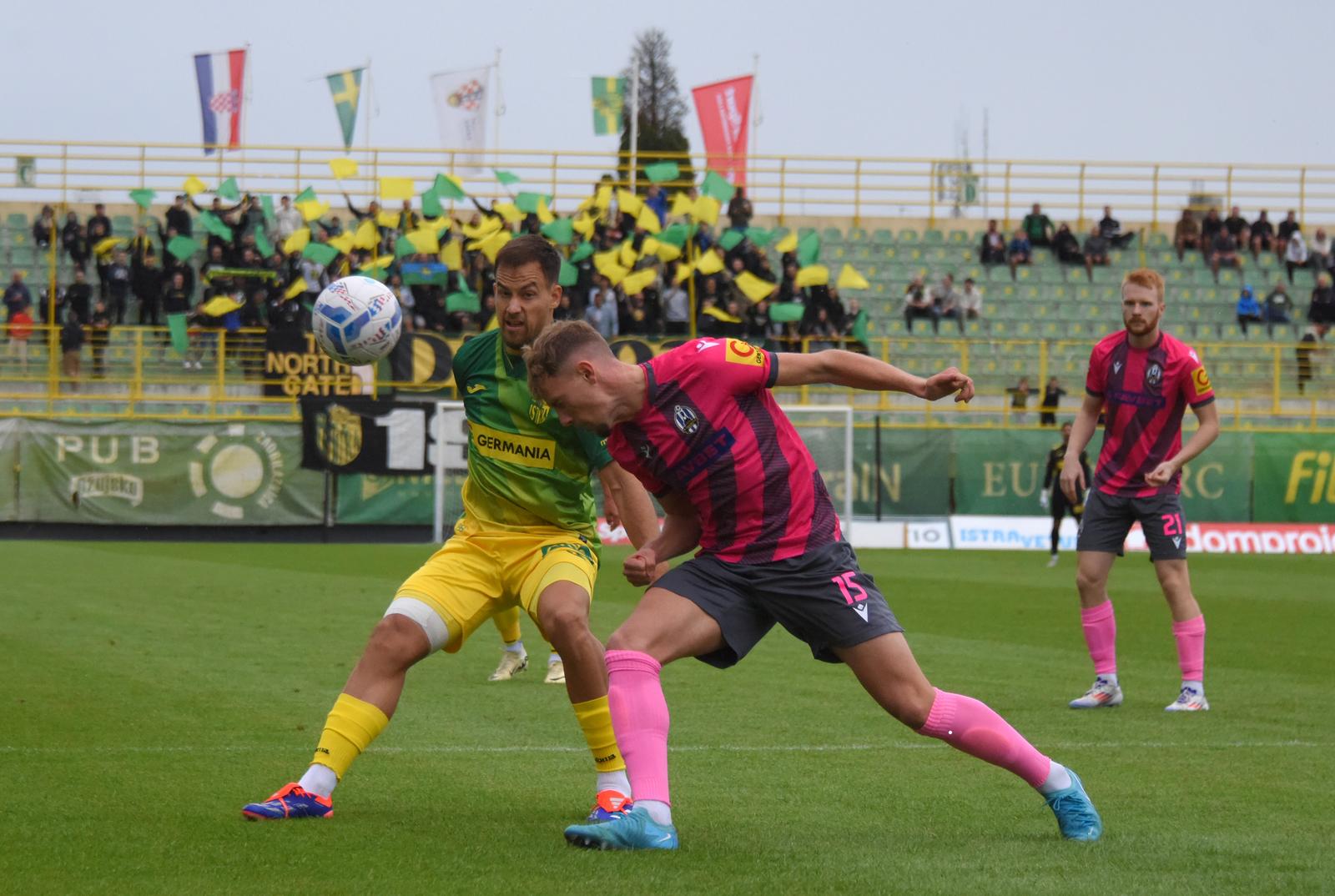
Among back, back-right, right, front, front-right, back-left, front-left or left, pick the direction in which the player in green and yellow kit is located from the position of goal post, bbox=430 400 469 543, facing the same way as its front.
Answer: front

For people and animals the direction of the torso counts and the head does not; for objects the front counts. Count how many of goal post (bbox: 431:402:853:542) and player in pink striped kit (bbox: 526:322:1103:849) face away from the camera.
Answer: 0

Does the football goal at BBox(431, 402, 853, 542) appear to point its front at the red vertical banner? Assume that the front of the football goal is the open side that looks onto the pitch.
no

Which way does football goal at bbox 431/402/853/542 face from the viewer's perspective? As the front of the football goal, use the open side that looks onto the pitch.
toward the camera

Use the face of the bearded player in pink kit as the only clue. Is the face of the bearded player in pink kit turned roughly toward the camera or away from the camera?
toward the camera

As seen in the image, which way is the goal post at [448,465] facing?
toward the camera

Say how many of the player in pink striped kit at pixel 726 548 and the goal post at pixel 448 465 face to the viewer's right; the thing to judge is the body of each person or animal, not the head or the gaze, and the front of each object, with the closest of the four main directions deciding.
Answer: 0

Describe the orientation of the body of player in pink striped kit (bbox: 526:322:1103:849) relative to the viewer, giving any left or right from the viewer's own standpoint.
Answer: facing the viewer and to the left of the viewer

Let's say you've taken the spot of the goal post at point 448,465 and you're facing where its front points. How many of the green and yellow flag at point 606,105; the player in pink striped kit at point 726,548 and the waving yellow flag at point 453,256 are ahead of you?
1

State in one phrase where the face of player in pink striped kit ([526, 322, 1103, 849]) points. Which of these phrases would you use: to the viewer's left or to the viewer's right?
to the viewer's left

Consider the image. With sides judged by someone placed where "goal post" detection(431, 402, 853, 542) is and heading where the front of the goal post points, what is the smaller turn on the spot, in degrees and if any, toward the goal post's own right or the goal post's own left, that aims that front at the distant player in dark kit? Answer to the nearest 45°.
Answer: approximately 45° to the goal post's own left
